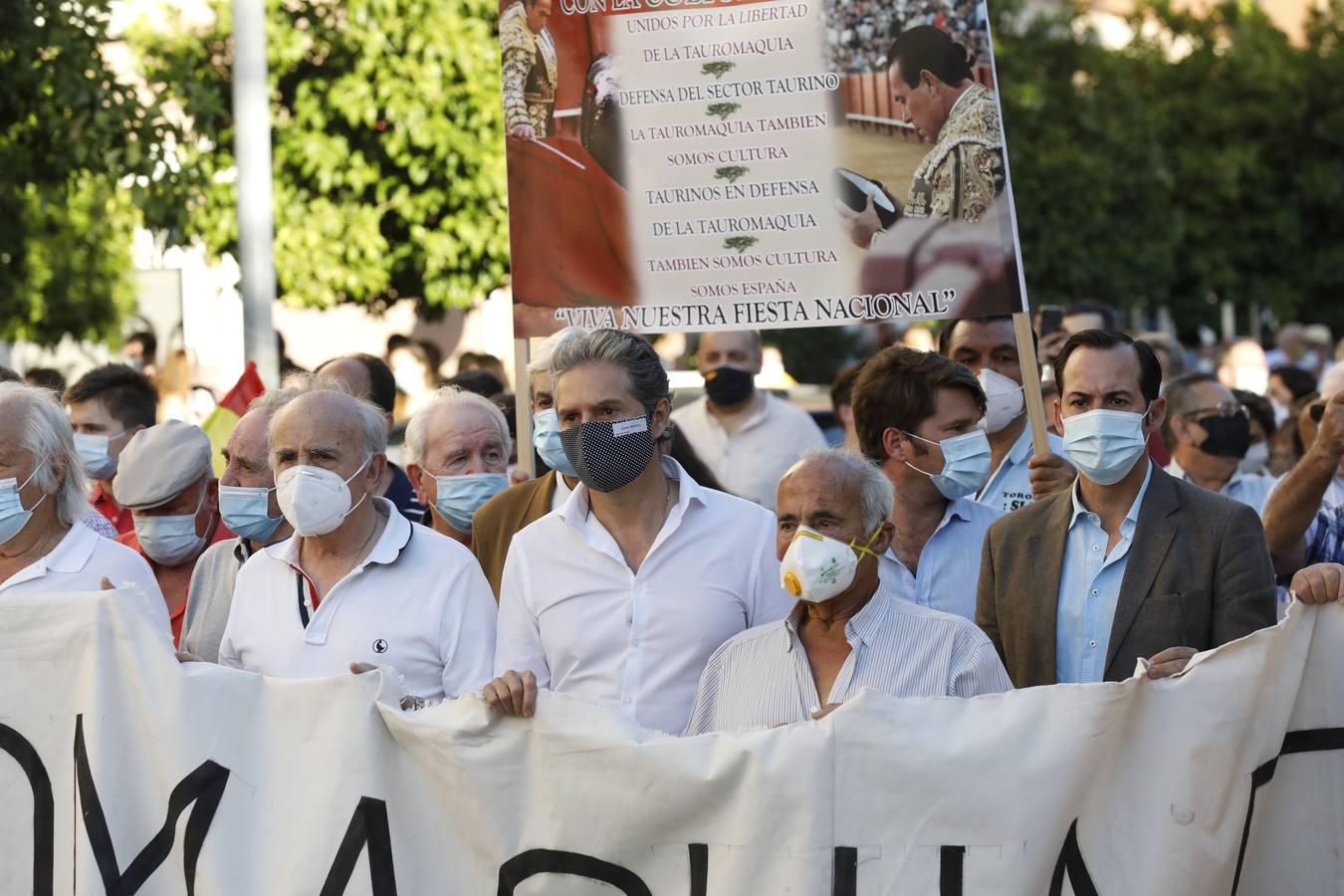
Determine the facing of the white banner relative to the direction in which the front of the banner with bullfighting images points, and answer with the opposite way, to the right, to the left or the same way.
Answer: the same way

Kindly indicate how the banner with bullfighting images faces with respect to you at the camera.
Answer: facing the viewer

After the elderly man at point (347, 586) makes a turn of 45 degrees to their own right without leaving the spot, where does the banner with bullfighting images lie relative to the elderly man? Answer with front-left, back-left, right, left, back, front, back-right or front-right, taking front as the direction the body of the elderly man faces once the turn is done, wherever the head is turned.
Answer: back-right

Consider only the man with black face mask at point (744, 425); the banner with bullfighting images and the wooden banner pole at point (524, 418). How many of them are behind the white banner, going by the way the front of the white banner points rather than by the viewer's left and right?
3

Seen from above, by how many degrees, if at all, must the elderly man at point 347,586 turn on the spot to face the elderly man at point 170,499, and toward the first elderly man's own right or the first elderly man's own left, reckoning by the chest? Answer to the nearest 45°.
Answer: approximately 90° to the first elderly man's own right

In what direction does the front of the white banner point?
toward the camera

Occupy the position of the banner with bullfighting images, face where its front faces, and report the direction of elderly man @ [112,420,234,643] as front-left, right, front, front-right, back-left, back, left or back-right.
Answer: right

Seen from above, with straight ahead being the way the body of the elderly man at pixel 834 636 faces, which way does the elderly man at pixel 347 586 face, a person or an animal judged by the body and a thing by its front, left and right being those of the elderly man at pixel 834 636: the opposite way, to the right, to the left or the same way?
the same way

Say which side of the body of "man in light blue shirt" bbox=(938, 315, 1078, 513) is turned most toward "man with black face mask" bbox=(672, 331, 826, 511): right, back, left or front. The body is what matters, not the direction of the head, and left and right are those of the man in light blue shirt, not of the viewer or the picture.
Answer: right

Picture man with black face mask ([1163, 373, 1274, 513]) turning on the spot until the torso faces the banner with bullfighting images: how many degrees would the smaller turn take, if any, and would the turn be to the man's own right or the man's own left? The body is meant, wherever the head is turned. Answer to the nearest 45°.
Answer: approximately 90° to the man's own right

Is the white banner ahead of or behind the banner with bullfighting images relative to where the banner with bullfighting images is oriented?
ahead

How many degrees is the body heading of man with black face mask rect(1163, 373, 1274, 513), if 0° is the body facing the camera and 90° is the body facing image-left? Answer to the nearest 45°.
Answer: approximately 315°

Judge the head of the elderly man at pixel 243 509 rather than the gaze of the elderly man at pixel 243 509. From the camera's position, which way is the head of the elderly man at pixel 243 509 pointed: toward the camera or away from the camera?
toward the camera

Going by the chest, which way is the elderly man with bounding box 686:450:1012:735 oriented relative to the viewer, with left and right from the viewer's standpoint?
facing the viewer and to the left of the viewer

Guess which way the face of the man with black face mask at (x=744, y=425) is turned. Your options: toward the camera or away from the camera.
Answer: toward the camera

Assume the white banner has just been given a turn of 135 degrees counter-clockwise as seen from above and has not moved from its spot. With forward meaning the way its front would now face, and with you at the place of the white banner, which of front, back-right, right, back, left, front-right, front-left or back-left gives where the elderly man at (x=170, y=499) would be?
left

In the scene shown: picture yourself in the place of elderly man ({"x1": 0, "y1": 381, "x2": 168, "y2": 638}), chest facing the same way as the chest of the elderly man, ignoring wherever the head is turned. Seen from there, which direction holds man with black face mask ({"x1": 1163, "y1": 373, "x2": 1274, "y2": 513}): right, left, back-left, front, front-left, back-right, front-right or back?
back-left

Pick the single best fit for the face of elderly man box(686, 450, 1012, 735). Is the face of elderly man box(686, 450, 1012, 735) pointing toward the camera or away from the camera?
toward the camera
